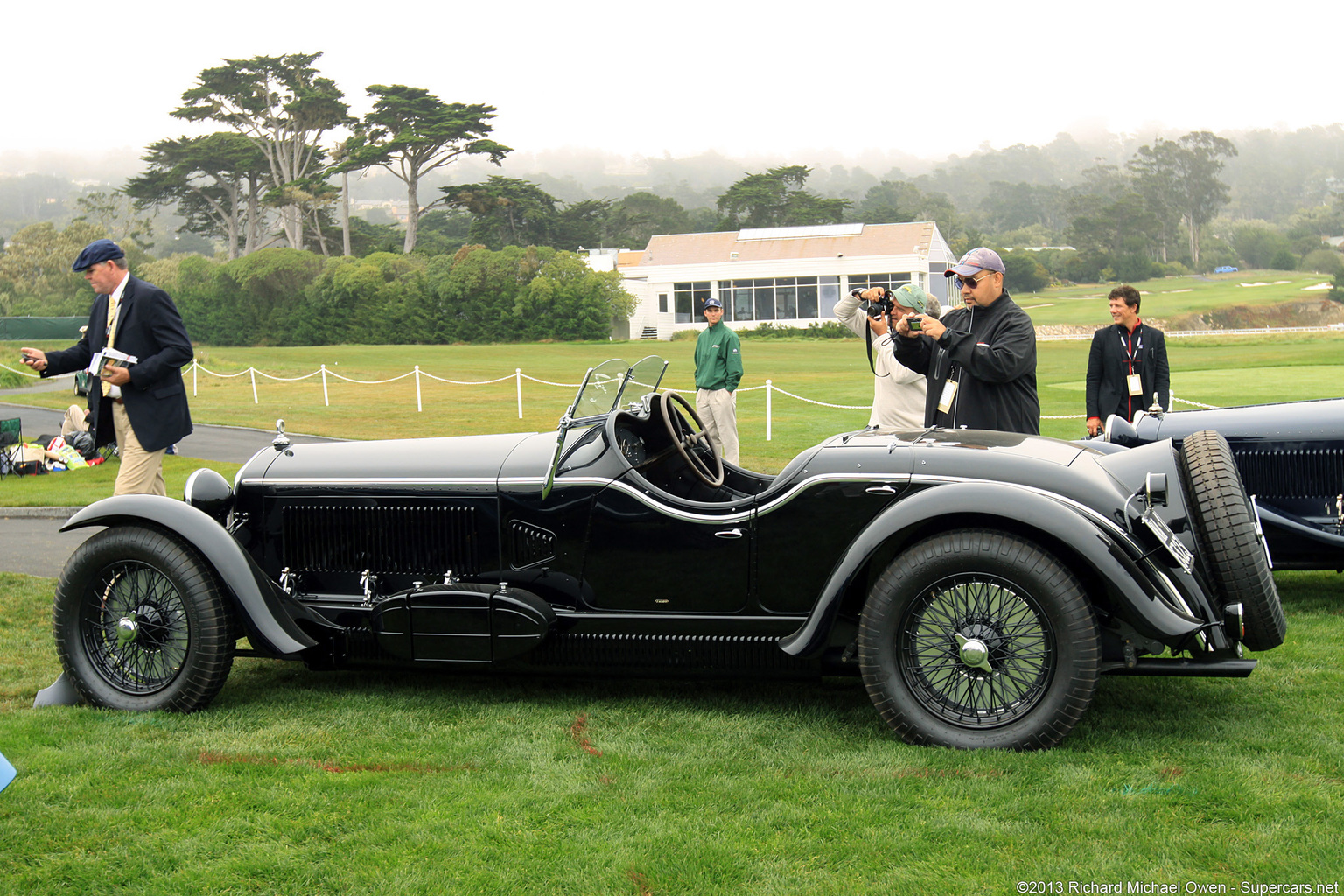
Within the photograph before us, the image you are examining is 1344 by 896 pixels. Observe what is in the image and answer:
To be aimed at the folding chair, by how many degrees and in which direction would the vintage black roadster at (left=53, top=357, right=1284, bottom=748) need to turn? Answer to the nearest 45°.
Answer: approximately 45° to its right

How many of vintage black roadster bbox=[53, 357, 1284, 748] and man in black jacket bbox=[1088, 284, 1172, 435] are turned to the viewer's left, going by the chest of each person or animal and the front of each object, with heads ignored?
1

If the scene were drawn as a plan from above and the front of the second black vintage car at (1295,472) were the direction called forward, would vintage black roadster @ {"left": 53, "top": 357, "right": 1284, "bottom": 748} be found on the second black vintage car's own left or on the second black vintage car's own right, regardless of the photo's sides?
on the second black vintage car's own left

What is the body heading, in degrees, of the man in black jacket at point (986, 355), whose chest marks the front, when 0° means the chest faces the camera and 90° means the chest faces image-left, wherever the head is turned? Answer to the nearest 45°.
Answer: approximately 45°

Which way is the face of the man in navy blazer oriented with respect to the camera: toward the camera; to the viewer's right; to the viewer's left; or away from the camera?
to the viewer's left

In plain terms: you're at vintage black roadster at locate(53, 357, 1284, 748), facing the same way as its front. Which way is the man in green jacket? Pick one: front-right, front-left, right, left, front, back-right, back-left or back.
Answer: right

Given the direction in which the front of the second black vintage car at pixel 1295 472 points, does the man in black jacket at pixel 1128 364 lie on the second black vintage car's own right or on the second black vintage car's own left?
on the second black vintage car's own right

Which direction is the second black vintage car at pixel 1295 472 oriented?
to the viewer's left

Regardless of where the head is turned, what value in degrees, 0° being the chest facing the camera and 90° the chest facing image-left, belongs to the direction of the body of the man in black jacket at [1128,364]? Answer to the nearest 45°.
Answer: approximately 0°

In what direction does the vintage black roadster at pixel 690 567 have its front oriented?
to the viewer's left
